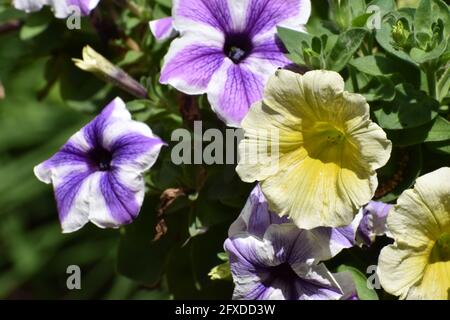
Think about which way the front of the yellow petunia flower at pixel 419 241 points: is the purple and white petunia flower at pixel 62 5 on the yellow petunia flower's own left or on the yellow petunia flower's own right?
on the yellow petunia flower's own right

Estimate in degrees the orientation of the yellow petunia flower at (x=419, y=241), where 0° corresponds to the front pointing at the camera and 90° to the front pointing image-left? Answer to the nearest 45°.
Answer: approximately 0°

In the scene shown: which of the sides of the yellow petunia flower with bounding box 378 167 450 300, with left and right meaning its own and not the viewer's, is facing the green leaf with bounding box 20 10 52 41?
right

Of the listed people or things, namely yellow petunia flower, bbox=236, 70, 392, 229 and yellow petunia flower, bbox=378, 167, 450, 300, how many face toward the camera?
2
